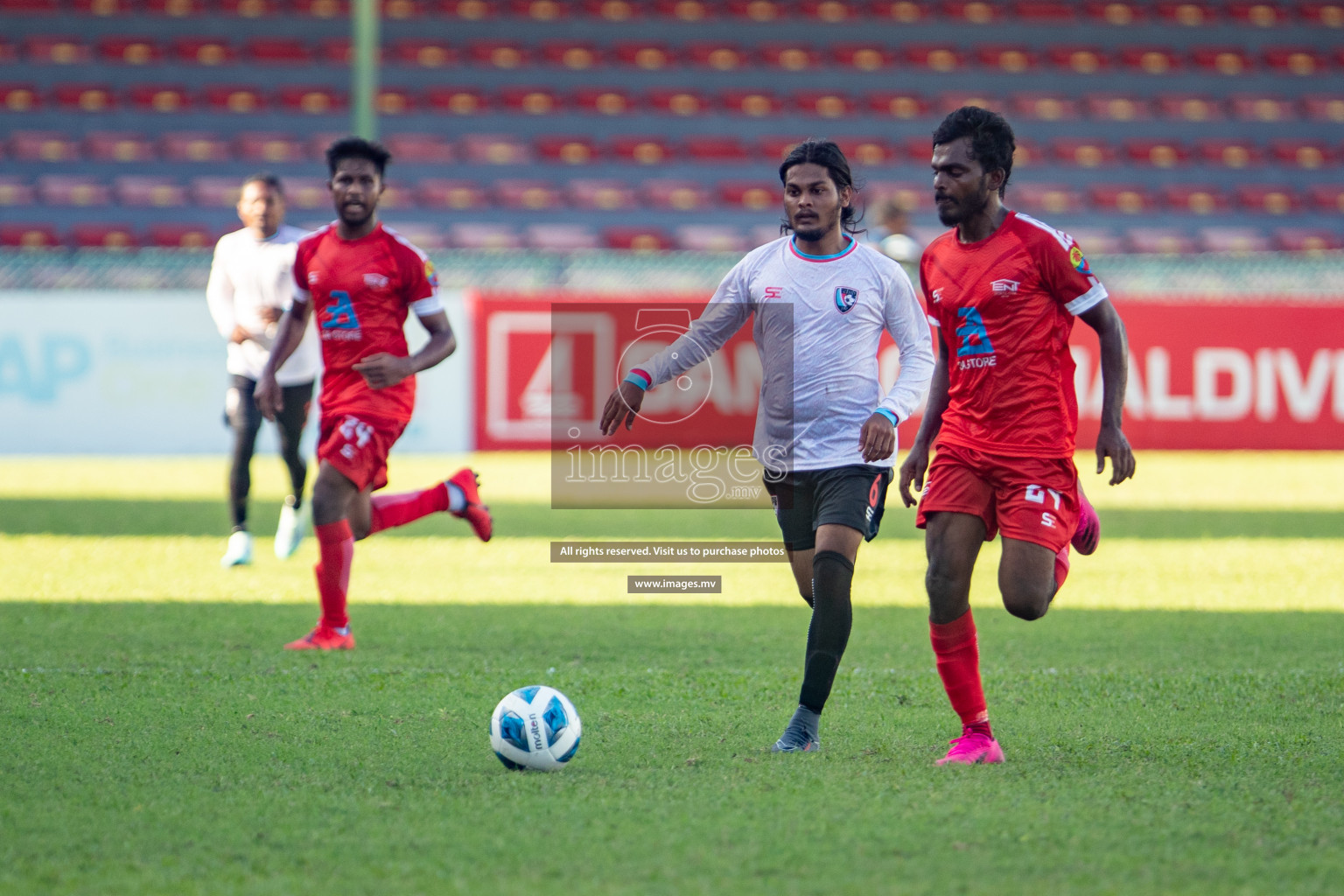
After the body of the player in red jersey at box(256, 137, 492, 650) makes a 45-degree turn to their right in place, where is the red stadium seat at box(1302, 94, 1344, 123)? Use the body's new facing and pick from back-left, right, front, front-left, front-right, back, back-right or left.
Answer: back-right

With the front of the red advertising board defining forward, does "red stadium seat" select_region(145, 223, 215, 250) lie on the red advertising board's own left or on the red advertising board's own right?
on the red advertising board's own right

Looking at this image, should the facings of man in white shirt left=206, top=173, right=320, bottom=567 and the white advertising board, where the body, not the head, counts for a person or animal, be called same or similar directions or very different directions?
same or similar directions

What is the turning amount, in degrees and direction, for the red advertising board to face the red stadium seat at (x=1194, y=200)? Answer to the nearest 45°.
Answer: approximately 180°

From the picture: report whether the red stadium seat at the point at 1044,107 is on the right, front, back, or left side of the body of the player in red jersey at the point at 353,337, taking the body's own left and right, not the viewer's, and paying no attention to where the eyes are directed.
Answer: back

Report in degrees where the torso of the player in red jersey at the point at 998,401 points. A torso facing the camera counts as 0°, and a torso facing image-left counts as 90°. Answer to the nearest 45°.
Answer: approximately 45°

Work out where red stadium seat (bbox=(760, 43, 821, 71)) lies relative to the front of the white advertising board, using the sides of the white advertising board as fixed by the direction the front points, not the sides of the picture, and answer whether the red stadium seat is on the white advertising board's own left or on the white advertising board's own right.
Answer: on the white advertising board's own left

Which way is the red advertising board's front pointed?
toward the camera

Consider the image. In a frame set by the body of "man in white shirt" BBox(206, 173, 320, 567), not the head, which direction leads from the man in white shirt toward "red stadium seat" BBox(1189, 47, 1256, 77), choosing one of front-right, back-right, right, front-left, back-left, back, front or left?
back-left

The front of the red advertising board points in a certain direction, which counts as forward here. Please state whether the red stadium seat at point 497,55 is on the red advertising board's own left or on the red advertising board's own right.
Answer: on the red advertising board's own right

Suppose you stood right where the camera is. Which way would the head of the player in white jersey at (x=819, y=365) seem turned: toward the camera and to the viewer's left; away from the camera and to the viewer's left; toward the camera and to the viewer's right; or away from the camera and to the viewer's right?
toward the camera and to the viewer's left

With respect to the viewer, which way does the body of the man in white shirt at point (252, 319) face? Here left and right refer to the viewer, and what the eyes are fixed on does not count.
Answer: facing the viewer

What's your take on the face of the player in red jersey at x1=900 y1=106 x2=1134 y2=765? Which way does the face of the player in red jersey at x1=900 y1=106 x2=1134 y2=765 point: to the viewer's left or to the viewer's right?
to the viewer's left

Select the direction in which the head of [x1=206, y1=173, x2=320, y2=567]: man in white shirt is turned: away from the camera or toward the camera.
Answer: toward the camera

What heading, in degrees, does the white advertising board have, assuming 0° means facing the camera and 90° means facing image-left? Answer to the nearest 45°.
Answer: approximately 0°
